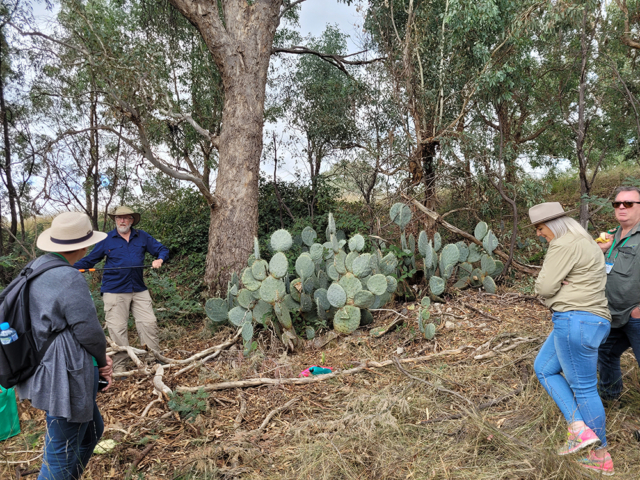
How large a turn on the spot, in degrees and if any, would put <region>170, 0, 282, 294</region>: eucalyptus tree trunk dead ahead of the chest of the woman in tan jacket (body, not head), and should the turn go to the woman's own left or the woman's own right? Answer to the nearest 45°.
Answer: approximately 45° to the woman's own right

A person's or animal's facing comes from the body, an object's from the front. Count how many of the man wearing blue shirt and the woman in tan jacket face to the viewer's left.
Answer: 1

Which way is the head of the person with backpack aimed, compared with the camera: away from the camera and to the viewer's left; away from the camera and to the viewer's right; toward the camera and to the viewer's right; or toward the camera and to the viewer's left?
away from the camera and to the viewer's right

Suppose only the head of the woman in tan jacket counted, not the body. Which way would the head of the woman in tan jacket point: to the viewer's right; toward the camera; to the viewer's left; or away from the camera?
to the viewer's left

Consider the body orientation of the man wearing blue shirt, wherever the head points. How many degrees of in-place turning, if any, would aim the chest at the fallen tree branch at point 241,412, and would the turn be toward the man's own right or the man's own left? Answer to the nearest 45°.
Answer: approximately 45° to the man's own left

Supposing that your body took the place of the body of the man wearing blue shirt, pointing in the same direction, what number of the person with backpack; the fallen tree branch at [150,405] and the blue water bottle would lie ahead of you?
3

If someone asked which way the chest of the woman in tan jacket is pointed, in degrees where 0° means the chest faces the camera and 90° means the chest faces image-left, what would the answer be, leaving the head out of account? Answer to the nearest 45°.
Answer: approximately 90°

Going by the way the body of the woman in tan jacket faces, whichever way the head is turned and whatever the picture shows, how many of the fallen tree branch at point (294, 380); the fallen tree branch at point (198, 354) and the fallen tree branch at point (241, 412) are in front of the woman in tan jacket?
3

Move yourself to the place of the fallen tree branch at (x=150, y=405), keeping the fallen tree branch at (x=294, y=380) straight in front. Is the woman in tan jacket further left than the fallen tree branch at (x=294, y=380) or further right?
right

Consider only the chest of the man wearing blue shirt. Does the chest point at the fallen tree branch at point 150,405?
yes

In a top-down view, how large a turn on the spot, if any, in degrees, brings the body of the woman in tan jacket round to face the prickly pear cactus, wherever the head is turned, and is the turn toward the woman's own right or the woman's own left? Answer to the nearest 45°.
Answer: approximately 45° to the woman's own right
